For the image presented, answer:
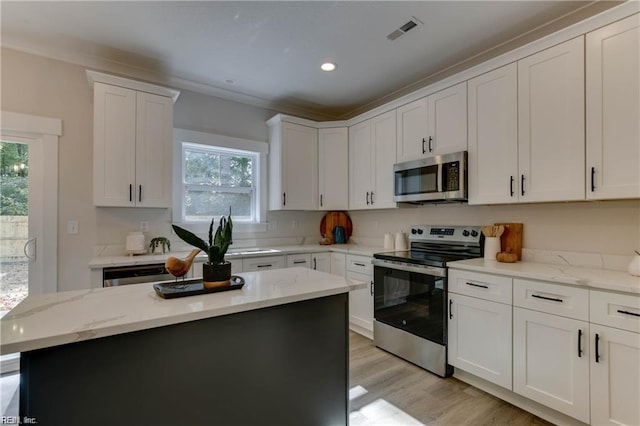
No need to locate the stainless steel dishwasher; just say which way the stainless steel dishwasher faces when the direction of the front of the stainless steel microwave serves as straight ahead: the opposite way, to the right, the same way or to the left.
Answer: to the left

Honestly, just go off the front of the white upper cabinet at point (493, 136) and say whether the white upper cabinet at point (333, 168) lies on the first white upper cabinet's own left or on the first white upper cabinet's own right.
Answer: on the first white upper cabinet's own right

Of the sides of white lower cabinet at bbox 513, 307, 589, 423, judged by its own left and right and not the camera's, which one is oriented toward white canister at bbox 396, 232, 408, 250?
right

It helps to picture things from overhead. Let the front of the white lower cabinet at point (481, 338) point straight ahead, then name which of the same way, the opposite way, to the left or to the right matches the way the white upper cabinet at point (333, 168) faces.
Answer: to the left

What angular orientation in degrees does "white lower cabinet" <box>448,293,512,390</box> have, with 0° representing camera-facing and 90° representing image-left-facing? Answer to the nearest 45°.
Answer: approximately 45°

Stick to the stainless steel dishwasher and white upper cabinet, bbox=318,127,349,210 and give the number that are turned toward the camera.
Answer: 2

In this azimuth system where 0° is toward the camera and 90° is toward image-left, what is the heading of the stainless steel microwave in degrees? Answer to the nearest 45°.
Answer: approximately 45°
